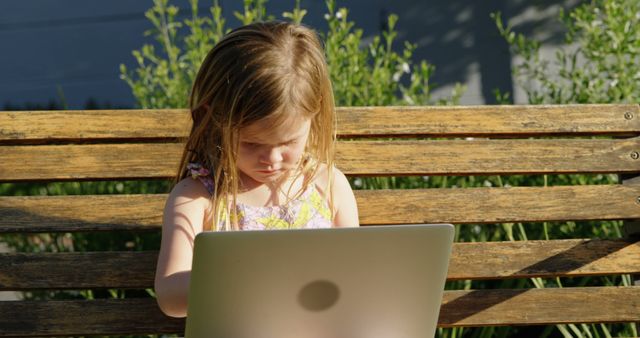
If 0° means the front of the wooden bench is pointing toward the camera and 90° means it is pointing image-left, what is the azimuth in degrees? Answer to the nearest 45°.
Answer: approximately 0°

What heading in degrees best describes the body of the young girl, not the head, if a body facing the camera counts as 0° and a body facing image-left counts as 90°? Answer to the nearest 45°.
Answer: approximately 0°
